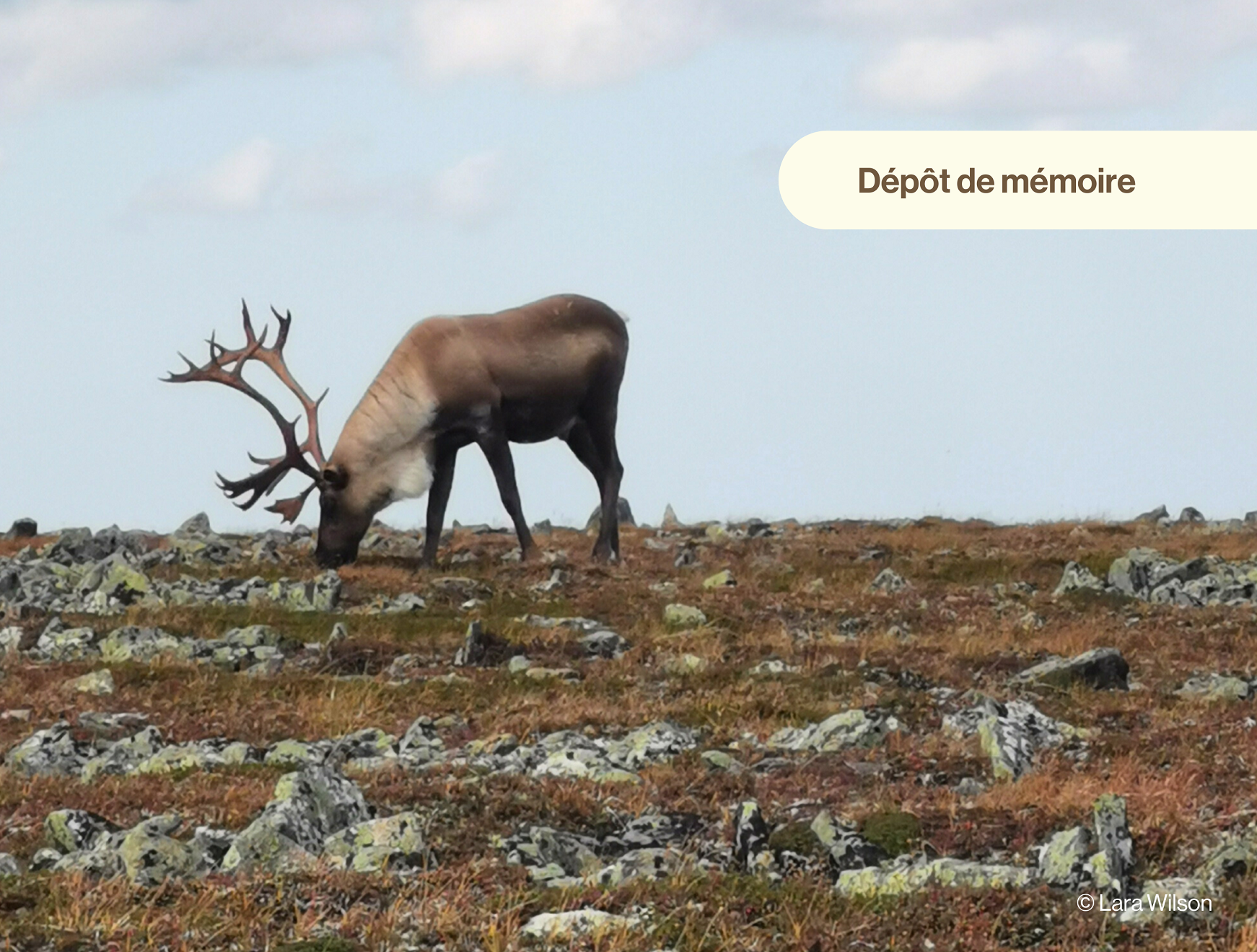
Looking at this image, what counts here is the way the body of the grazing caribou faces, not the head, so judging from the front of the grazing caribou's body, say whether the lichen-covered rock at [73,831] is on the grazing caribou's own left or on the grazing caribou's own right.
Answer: on the grazing caribou's own left

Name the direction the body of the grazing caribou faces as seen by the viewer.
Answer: to the viewer's left

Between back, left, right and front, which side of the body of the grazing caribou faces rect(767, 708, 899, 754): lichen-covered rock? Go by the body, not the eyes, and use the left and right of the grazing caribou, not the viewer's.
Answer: left

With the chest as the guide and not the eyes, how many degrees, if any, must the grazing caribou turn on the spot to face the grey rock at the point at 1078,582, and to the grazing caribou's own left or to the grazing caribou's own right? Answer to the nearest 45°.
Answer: approximately 135° to the grazing caribou's own left

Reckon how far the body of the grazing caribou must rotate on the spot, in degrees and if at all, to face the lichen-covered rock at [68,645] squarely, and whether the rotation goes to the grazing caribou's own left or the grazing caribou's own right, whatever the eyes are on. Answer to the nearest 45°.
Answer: approximately 45° to the grazing caribou's own left

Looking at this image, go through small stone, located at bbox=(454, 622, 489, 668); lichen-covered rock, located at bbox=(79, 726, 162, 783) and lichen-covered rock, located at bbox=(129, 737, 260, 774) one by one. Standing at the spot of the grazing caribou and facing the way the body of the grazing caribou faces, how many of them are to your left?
3

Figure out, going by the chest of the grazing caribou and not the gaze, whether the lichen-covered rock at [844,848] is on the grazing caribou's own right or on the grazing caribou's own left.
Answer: on the grazing caribou's own left

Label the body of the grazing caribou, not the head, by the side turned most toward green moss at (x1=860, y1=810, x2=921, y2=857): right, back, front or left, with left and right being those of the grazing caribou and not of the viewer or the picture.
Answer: left

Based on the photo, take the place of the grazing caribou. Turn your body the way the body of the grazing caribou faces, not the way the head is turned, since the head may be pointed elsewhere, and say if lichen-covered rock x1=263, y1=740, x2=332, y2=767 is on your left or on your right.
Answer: on your left

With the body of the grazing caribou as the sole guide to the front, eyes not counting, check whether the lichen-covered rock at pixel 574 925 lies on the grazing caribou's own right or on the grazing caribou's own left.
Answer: on the grazing caribou's own left

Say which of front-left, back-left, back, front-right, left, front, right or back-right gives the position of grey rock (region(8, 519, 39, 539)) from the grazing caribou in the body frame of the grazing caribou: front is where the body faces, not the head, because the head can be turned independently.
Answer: front-right

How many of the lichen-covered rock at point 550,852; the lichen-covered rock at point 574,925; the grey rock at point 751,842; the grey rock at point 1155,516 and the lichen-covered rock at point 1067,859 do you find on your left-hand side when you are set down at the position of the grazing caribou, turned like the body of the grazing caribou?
4
